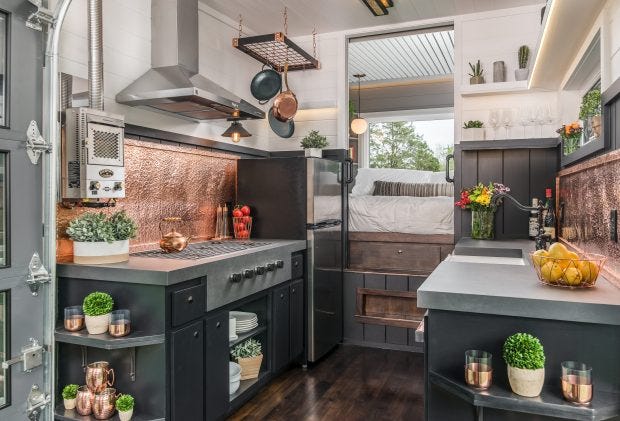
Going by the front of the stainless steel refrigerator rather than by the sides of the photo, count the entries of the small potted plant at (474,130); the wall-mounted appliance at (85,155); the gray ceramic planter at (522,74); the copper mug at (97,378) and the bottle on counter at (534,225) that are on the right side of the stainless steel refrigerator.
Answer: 2

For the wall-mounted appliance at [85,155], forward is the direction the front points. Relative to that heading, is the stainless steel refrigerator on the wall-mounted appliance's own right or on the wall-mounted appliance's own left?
on the wall-mounted appliance's own left

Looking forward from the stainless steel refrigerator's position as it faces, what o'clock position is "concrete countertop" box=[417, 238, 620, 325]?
The concrete countertop is roughly at 1 o'clock from the stainless steel refrigerator.

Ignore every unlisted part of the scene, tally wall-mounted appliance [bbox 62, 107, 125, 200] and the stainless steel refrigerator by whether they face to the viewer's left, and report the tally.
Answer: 0

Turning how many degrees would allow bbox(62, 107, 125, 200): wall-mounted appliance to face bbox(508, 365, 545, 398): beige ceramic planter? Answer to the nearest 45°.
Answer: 0° — it already faces it

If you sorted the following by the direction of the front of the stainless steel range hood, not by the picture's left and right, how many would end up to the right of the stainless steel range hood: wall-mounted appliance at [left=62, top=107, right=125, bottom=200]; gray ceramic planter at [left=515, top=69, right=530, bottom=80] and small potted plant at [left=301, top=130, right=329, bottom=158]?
1

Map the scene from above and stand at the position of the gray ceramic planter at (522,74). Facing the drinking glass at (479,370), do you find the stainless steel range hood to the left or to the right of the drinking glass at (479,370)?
right

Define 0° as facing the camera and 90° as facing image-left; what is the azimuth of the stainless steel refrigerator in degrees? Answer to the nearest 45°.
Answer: approximately 315°

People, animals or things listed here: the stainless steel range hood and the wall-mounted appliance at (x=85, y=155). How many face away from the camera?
0

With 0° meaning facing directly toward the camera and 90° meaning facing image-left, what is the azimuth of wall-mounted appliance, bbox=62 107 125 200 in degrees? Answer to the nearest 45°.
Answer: approximately 315°

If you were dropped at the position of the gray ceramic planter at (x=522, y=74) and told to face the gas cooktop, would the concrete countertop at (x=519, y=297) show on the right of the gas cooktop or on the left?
left

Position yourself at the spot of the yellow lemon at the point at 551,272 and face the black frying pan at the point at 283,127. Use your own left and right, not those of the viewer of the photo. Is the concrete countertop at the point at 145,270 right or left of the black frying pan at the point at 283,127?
left

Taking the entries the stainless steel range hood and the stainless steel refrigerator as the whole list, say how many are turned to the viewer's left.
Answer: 0
